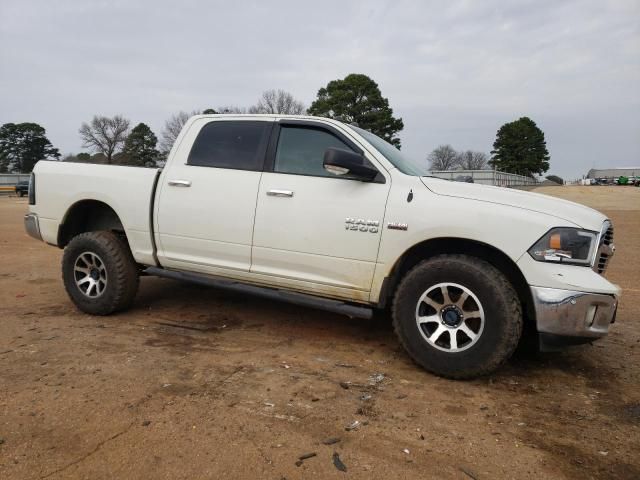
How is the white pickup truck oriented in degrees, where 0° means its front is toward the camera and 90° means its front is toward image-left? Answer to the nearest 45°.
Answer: approximately 315°
